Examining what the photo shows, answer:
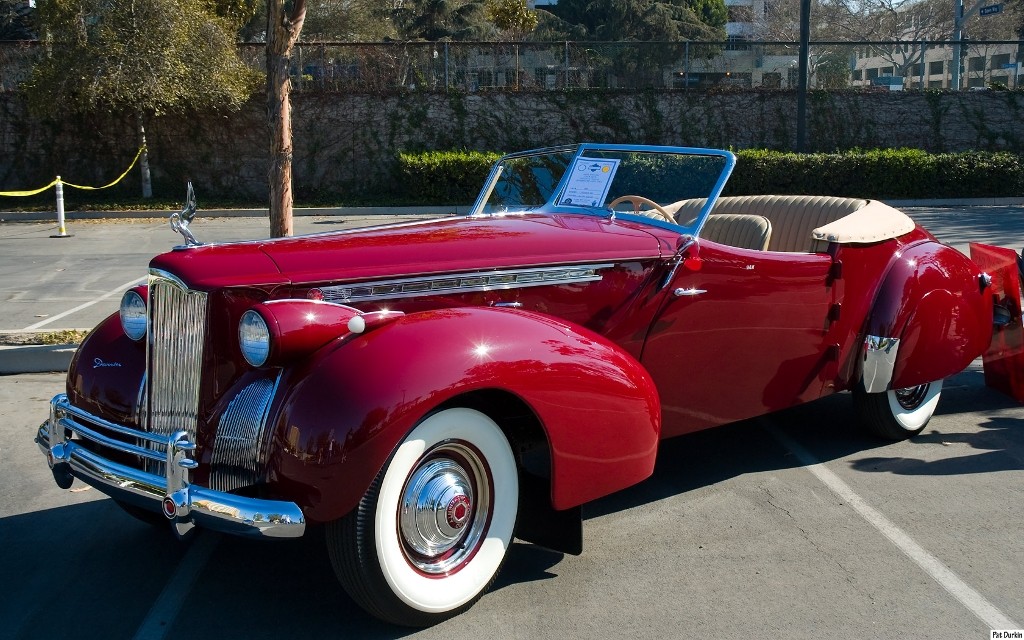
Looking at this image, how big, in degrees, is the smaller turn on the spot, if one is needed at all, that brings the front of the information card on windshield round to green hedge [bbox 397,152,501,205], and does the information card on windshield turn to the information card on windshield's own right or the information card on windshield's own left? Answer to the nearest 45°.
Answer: approximately 135° to the information card on windshield's own right

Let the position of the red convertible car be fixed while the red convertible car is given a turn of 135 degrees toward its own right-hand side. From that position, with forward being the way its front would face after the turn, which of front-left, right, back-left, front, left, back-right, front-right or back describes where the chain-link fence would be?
front

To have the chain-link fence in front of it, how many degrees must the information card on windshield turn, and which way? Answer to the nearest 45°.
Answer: approximately 135° to its right

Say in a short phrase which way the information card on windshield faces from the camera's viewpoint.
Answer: facing the viewer and to the left of the viewer

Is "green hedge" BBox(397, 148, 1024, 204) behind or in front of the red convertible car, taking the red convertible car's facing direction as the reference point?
behind

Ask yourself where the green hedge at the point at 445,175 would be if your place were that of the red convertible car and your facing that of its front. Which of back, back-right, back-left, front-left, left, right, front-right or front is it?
back-right
